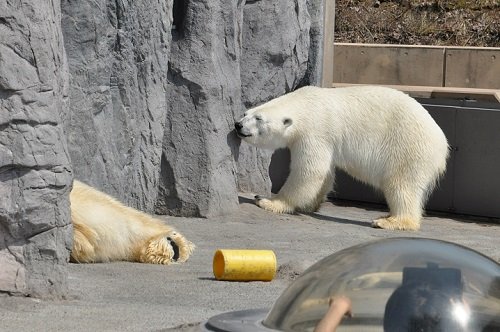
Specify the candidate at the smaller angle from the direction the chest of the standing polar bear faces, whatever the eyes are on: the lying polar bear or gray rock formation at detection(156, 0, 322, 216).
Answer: the gray rock formation

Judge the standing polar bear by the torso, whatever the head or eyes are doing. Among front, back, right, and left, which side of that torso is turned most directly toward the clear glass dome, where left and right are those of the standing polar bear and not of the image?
left

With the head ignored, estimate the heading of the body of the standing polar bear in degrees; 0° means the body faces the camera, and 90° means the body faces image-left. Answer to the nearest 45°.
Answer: approximately 90°

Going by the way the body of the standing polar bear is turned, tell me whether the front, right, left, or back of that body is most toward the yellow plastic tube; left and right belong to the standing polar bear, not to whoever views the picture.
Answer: left

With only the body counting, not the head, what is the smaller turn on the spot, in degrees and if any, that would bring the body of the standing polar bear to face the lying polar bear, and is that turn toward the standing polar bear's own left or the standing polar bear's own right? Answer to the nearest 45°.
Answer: approximately 45° to the standing polar bear's own left
